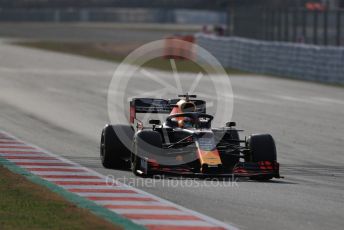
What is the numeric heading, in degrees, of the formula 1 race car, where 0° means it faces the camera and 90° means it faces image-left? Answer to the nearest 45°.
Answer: approximately 0°
